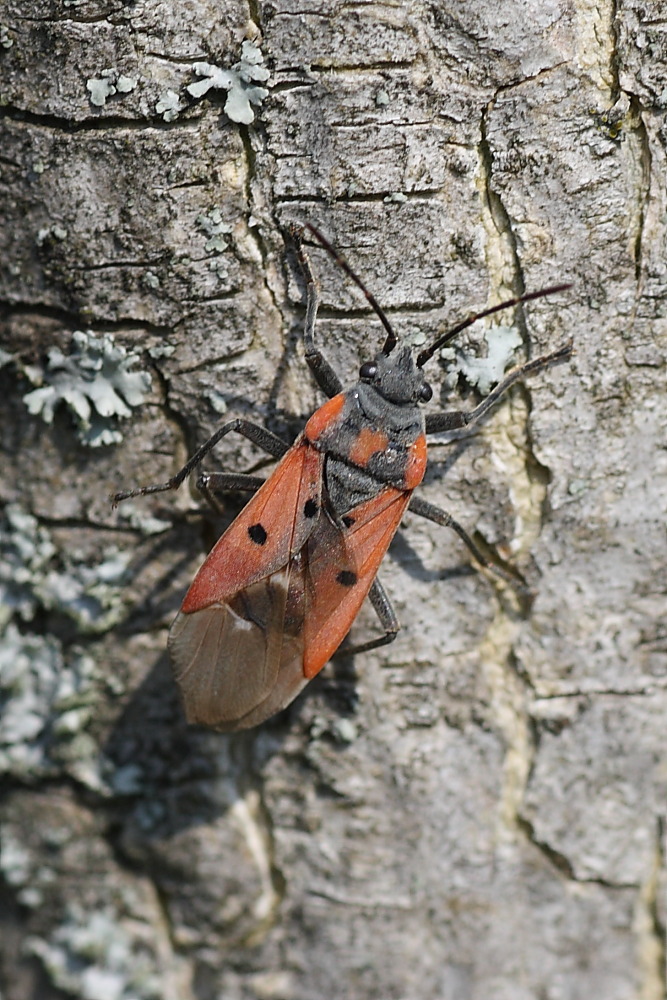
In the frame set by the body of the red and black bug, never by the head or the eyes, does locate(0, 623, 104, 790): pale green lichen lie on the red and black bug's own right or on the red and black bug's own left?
on the red and black bug's own left

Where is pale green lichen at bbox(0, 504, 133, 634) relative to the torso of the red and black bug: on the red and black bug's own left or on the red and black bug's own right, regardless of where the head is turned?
on the red and black bug's own left

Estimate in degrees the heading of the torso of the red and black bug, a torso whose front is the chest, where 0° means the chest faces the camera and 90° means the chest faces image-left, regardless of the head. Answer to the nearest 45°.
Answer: approximately 225°
